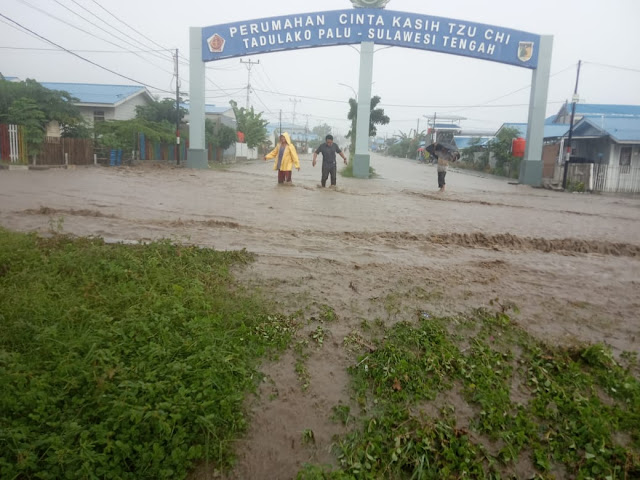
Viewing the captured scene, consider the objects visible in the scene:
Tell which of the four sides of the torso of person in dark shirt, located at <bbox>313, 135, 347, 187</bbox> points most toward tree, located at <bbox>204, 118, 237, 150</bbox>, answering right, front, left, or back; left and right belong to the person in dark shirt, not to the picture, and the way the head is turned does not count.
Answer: back

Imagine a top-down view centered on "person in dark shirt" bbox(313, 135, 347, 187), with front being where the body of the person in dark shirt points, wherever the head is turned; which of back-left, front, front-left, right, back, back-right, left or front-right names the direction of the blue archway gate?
back

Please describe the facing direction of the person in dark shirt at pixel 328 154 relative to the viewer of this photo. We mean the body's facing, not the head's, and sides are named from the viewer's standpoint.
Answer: facing the viewer

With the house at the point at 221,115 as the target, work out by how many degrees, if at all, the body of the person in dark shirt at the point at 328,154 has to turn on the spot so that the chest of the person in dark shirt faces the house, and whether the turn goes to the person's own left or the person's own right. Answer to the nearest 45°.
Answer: approximately 180°

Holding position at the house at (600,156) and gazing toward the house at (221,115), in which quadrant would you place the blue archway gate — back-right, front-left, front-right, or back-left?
front-left

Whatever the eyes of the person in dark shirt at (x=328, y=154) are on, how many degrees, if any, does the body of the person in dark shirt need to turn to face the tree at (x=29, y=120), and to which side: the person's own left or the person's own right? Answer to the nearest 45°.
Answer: approximately 135° to the person's own right

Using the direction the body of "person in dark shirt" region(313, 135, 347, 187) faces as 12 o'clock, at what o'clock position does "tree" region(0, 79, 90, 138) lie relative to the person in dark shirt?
The tree is roughly at 4 o'clock from the person in dark shirt.

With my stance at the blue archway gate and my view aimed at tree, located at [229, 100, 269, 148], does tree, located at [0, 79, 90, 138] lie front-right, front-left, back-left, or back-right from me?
front-left

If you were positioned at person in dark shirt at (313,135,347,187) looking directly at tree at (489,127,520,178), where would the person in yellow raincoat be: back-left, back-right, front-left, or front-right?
back-left

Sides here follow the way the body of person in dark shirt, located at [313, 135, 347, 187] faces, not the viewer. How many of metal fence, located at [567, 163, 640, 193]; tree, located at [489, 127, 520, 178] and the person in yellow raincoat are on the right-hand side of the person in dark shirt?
1

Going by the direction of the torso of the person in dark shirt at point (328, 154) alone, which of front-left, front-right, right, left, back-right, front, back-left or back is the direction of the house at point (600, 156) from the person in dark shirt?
back-left

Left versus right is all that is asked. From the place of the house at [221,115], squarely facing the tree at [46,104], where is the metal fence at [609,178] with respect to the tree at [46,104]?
left

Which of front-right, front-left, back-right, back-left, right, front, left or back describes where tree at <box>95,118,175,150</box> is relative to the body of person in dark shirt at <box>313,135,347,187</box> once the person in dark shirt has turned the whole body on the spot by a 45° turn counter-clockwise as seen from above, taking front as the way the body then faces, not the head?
back

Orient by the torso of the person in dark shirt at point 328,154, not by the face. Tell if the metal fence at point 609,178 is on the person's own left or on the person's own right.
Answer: on the person's own left

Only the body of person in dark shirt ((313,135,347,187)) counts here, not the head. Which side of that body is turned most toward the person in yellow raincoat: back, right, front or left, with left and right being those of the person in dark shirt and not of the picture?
right

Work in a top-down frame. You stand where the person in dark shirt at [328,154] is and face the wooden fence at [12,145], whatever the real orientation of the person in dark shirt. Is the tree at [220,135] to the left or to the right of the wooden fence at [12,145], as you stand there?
right
